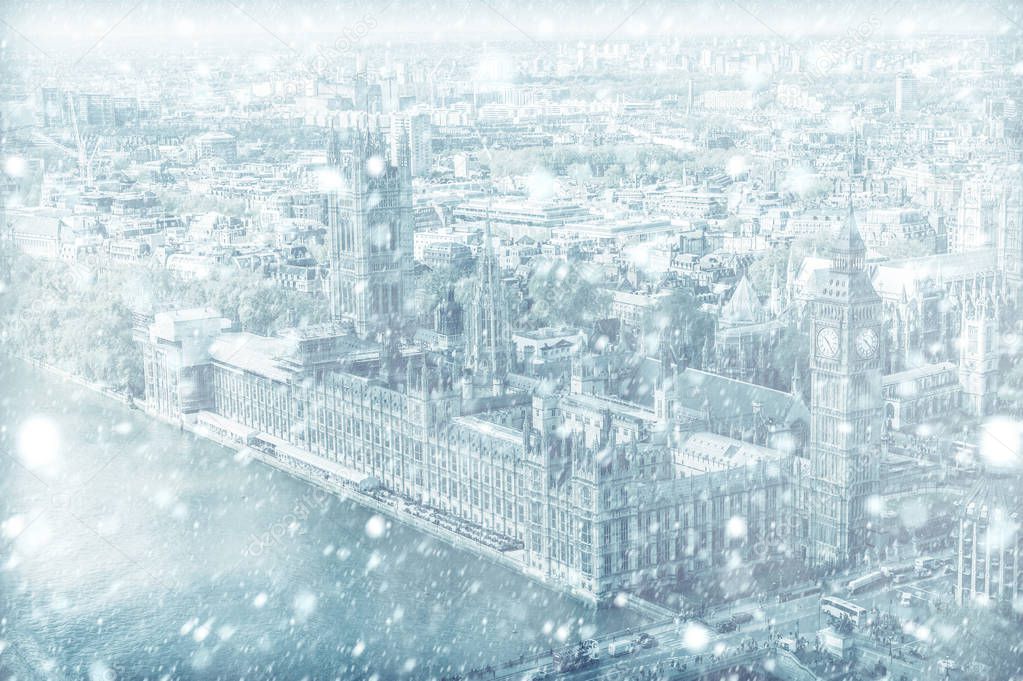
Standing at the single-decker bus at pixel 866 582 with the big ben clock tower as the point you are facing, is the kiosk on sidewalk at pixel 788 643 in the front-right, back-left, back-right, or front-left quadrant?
back-left

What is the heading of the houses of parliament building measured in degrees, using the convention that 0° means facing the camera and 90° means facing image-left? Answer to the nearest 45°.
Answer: approximately 45°

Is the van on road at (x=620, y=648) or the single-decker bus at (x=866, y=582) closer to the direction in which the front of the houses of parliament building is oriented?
the van on road

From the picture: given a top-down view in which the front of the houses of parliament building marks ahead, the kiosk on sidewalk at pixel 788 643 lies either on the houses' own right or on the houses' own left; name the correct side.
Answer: on the houses' own left

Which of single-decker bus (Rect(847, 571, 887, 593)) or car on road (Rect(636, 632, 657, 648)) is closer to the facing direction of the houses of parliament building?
the car on road

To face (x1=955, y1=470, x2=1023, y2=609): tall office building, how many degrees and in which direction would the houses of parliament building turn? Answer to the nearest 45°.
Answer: approximately 90° to its left

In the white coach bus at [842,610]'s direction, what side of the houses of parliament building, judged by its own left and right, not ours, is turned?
left
